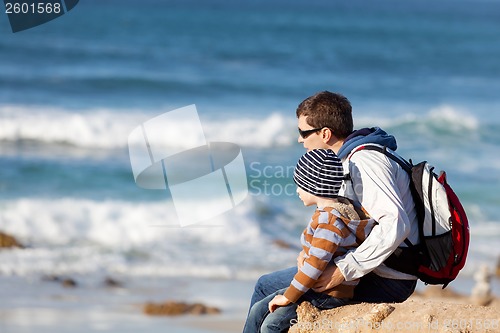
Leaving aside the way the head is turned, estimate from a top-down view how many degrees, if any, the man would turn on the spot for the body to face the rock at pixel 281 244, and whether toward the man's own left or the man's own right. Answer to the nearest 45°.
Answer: approximately 90° to the man's own right

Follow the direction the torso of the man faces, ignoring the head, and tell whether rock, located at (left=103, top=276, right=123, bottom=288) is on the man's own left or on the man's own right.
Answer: on the man's own right

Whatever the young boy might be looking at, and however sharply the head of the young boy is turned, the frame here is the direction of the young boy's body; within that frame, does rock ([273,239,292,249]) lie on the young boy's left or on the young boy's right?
on the young boy's right

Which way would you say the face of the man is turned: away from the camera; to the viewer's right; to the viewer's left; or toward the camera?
to the viewer's left

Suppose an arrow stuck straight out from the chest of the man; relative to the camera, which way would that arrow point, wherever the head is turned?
to the viewer's left

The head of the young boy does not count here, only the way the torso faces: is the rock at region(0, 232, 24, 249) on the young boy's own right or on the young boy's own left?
on the young boy's own right

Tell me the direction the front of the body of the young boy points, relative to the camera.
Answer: to the viewer's left

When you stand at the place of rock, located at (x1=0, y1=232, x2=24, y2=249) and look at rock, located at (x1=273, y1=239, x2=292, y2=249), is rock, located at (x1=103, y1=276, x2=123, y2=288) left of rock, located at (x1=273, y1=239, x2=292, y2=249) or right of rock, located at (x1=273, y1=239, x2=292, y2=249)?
right
